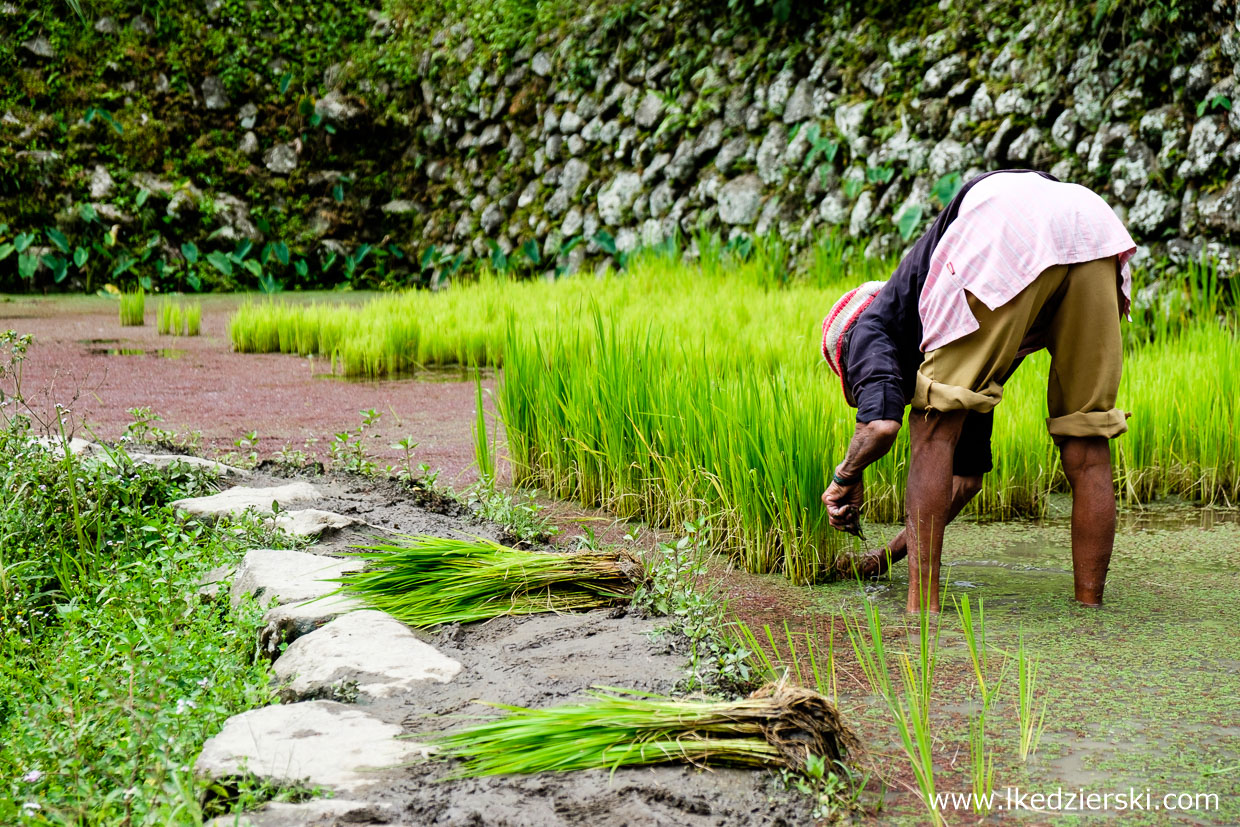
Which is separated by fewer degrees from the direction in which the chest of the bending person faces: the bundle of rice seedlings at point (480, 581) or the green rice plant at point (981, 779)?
the bundle of rice seedlings

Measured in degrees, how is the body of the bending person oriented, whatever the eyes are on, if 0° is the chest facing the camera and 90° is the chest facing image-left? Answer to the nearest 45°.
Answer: approximately 135°

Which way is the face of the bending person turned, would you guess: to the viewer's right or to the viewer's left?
to the viewer's left

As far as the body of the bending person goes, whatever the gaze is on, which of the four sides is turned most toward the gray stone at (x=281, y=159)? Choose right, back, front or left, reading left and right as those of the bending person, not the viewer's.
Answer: front

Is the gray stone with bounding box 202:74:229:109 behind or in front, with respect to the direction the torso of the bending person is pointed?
in front

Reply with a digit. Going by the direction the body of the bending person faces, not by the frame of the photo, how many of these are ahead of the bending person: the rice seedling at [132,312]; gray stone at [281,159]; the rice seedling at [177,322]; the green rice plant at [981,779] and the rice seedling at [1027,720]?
3

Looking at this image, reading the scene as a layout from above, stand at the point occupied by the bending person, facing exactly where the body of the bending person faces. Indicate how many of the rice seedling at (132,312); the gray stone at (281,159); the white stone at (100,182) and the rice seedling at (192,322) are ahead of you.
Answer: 4

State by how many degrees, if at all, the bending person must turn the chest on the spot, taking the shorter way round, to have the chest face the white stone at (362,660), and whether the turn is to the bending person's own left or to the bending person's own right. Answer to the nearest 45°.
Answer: approximately 90° to the bending person's own left

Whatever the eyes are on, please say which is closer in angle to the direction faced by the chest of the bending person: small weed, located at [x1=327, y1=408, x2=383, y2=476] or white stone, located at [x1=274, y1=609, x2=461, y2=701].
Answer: the small weed

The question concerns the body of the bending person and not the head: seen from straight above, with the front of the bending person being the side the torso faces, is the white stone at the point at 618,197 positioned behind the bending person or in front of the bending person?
in front

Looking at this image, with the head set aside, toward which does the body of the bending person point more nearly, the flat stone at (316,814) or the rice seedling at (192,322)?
the rice seedling

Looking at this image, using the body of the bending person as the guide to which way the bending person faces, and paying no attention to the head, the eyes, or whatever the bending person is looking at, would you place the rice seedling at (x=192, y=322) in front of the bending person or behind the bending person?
in front
